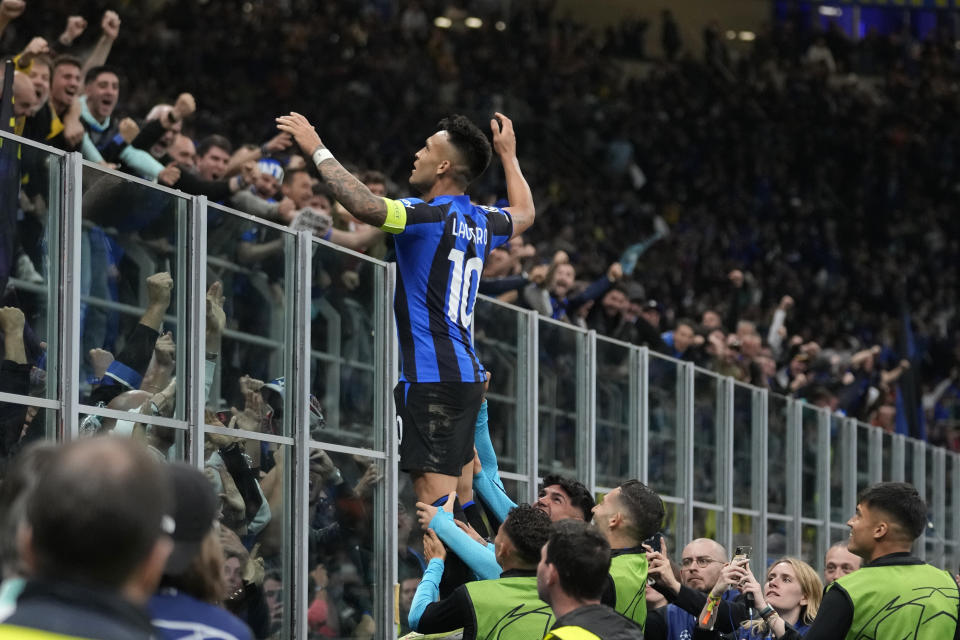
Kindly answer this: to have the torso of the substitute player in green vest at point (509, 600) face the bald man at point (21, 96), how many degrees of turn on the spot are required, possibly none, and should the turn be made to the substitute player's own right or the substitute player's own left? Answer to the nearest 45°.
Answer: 0° — they already face them

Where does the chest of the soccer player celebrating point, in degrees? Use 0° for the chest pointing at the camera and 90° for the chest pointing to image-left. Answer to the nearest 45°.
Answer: approximately 135°

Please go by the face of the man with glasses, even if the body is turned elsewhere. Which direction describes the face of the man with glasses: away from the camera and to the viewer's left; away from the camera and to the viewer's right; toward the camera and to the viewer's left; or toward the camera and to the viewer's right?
toward the camera and to the viewer's left

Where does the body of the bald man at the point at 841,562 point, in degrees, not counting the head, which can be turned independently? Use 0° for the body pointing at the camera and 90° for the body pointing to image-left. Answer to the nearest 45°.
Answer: approximately 45°

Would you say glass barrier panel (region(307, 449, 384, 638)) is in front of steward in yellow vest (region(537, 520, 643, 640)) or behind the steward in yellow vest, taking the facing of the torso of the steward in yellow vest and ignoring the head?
in front

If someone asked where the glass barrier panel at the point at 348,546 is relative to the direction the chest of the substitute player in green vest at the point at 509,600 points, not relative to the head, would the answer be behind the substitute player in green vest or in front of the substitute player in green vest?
in front

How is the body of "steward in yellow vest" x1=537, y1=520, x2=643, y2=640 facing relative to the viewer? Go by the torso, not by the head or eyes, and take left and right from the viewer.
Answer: facing away from the viewer and to the left of the viewer
